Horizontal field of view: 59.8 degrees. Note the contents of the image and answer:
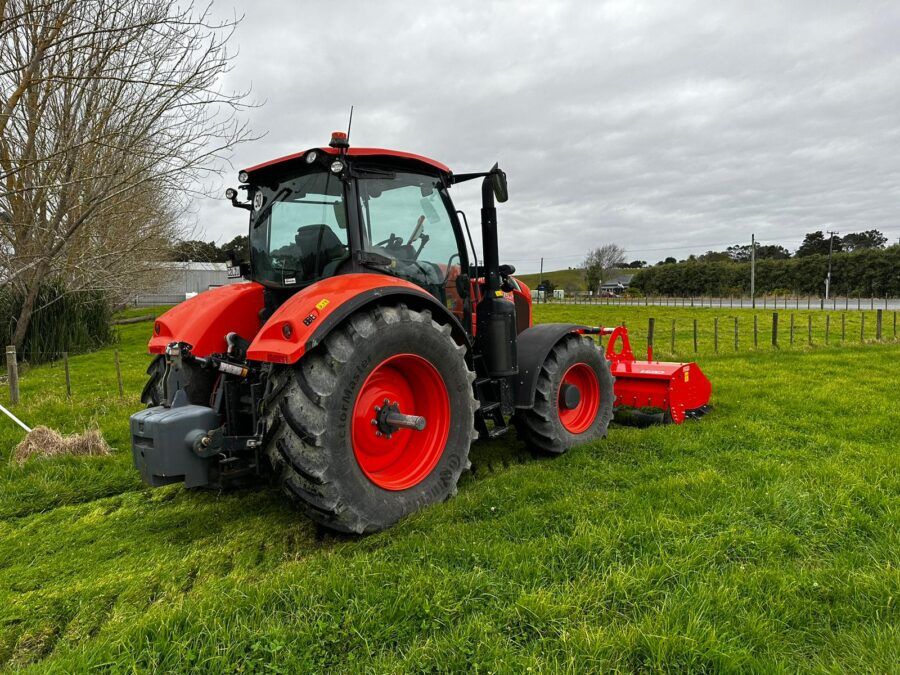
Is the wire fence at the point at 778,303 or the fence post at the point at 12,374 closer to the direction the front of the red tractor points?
the wire fence

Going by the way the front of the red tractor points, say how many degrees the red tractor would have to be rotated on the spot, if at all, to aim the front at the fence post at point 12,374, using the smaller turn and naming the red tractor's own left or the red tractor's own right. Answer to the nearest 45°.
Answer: approximately 90° to the red tractor's own left

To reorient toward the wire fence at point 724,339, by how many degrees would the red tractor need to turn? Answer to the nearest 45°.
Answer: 0° — it already faces it

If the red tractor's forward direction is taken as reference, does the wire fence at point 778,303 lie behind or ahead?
ahead

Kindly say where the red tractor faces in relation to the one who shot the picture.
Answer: facing away from the viewer and to the right of the viewer
